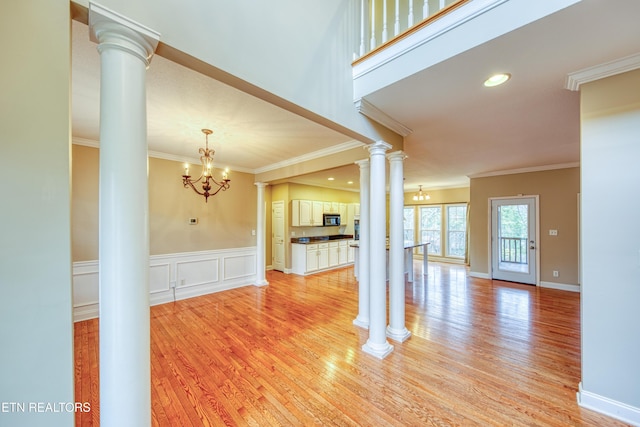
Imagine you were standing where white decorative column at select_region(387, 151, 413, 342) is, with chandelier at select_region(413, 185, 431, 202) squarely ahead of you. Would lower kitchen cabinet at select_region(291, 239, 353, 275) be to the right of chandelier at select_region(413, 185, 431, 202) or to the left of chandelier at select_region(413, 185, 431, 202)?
left

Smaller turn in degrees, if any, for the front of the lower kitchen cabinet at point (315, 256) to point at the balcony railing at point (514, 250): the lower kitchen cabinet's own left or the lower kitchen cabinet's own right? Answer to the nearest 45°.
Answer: approximately 45° to the lower kitchen cabinet's own left

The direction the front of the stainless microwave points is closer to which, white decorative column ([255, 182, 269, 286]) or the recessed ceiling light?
the recessed ceiling light

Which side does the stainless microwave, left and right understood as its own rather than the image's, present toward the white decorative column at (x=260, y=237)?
right

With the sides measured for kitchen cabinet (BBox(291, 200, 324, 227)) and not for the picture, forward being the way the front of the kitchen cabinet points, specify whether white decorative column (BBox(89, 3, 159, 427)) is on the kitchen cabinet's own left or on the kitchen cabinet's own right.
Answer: on the kitchen cabinet's own right

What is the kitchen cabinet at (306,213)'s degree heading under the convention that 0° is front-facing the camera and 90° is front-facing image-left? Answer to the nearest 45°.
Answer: approximately 315°
